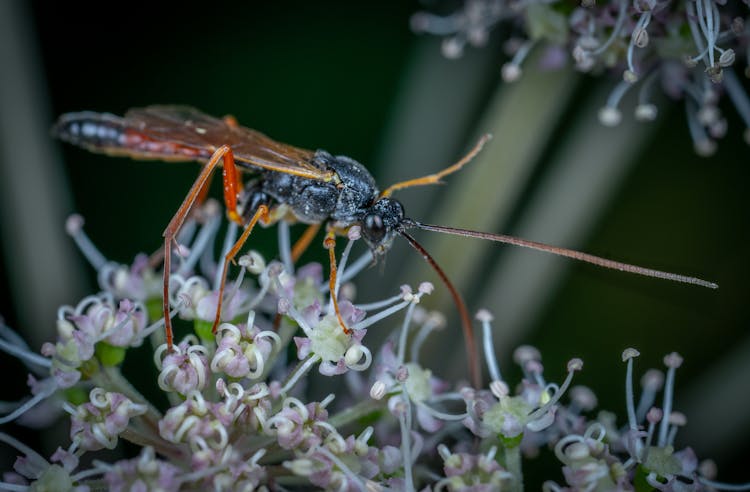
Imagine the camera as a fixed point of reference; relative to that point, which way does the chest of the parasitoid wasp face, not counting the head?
to the viewer's right

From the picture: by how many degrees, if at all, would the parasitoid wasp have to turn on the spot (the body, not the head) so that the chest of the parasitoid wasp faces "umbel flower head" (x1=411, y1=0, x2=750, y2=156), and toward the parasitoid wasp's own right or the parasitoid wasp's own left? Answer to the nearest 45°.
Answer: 0° — it already faces it
